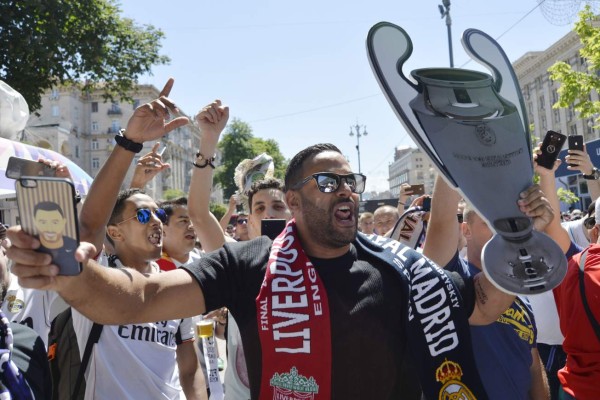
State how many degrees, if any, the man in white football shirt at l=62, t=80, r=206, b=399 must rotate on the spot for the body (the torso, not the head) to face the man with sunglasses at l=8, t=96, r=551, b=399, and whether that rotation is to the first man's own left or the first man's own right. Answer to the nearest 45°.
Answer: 0° — they already face them

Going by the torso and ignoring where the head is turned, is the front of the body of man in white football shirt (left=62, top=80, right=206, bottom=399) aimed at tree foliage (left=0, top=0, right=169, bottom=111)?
no

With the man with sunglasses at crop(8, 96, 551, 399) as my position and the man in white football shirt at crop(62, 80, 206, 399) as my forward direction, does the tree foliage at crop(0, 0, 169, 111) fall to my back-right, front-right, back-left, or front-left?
front-right

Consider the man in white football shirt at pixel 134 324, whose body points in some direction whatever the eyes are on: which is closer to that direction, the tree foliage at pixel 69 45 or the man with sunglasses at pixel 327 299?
the man with sunglasses

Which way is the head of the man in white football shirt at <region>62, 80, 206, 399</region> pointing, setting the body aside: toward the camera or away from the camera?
toward the camera

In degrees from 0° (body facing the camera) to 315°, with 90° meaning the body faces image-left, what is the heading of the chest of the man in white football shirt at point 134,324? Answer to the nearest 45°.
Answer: approximately 315°
